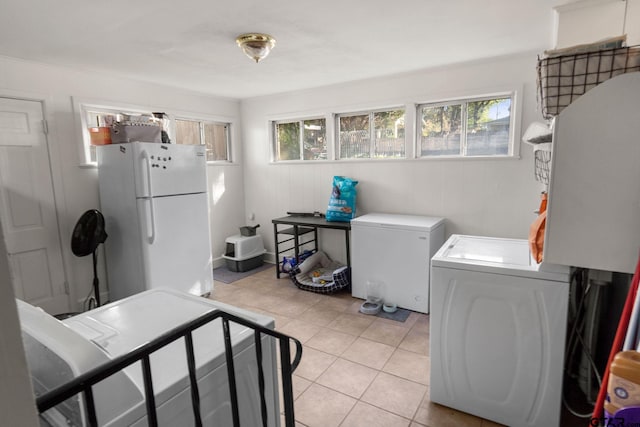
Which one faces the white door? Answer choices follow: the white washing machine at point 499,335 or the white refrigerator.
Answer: the white washing machine

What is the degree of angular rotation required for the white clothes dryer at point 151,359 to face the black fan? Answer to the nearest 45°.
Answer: approximately 45° to its left

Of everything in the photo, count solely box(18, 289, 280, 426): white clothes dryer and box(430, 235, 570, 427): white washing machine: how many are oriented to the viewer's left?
1

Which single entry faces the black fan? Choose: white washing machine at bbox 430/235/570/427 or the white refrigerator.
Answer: the white washing machine

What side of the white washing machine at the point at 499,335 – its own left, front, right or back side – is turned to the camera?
left

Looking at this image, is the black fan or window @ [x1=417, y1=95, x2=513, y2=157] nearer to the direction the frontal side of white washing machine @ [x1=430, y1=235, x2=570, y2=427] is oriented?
the black fan

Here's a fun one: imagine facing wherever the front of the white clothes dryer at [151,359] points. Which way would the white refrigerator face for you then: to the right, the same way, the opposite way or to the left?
to the right
